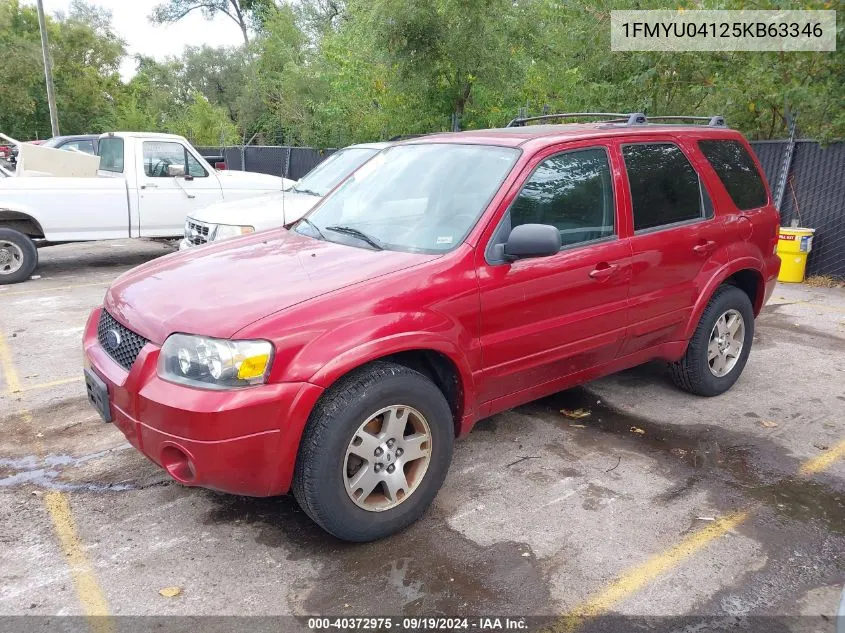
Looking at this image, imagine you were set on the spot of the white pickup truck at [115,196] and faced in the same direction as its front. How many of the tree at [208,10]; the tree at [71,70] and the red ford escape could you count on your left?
2

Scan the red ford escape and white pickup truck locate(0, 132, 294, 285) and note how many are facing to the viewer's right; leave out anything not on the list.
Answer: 1

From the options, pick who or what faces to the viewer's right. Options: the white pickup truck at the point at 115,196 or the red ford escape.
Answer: the white pickup truck

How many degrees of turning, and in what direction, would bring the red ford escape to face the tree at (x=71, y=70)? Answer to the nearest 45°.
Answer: approximately 90° to its right

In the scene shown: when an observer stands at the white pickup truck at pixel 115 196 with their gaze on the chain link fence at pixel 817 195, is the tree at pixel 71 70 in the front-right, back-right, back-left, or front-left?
back-left

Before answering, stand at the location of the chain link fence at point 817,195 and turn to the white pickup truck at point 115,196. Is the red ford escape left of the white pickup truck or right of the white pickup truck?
left

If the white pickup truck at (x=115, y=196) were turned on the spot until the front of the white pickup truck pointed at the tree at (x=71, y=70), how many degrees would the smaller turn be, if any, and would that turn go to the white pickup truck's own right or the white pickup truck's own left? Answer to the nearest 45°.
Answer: approximately 90° to the white pickup truck's own left

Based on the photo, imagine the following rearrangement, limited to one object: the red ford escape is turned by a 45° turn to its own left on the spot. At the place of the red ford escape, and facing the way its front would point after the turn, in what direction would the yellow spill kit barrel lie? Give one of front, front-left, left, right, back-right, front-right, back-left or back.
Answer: back-left

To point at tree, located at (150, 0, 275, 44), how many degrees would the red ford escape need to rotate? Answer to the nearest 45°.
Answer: approximately 135° to its right

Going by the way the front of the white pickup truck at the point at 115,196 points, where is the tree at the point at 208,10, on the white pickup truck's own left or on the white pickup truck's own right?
on the white pickup truck's own left

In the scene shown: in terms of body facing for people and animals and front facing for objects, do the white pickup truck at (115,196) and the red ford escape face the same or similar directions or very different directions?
very different directions

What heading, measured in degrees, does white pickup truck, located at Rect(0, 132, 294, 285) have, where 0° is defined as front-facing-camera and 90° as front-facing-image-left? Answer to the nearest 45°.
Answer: approximately 270°
